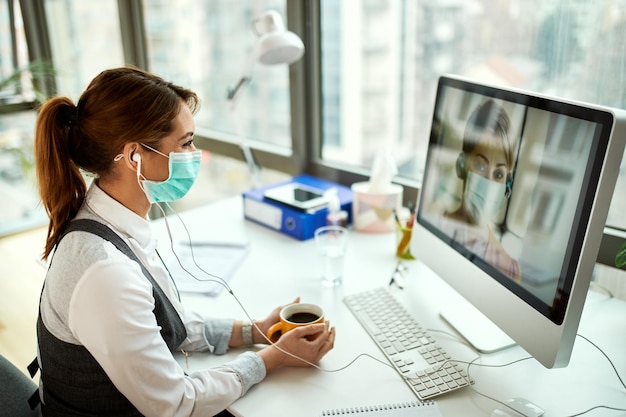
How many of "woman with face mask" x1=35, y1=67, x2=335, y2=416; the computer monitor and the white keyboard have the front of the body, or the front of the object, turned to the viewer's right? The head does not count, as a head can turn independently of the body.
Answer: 1

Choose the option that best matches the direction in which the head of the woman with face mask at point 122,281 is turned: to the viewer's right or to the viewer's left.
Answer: to the viewer's right

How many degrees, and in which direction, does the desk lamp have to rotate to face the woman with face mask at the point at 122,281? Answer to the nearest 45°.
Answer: approximately 45° to its right

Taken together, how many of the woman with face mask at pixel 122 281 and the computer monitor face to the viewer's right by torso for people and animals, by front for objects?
1

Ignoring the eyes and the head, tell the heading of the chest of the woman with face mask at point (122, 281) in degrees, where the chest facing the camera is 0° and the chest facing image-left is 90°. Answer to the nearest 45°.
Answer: approximately 270°

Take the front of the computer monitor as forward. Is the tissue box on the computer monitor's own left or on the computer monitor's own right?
on the computer monitor's own right

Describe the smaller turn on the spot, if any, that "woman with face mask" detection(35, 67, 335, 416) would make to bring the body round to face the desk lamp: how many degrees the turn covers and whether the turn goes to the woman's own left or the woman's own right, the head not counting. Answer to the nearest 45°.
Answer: approximately 45° to the woman's own left

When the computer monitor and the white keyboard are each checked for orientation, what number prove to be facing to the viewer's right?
0

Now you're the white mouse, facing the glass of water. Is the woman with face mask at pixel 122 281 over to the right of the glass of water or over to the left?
left

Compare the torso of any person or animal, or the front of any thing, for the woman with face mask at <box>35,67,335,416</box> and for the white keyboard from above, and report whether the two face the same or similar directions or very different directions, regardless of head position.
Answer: very different directions

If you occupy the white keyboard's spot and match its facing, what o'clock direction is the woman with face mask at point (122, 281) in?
The woman with face mask is roughly at 1 o'clock from the white keyboard.
